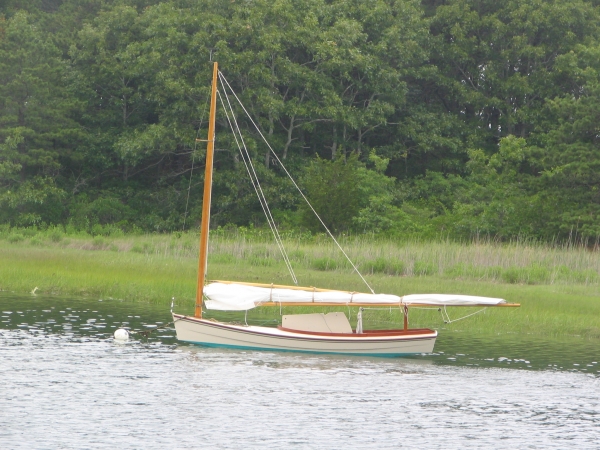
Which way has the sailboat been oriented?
to the viewer's left

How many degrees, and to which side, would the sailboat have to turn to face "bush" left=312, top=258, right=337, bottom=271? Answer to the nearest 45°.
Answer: approximately 90° to its right

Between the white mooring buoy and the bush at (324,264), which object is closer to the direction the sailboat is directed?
the white mooring buoy

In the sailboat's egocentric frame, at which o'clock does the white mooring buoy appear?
The white mooring buoy is roughly at 12 o'clock from the sailboat.
